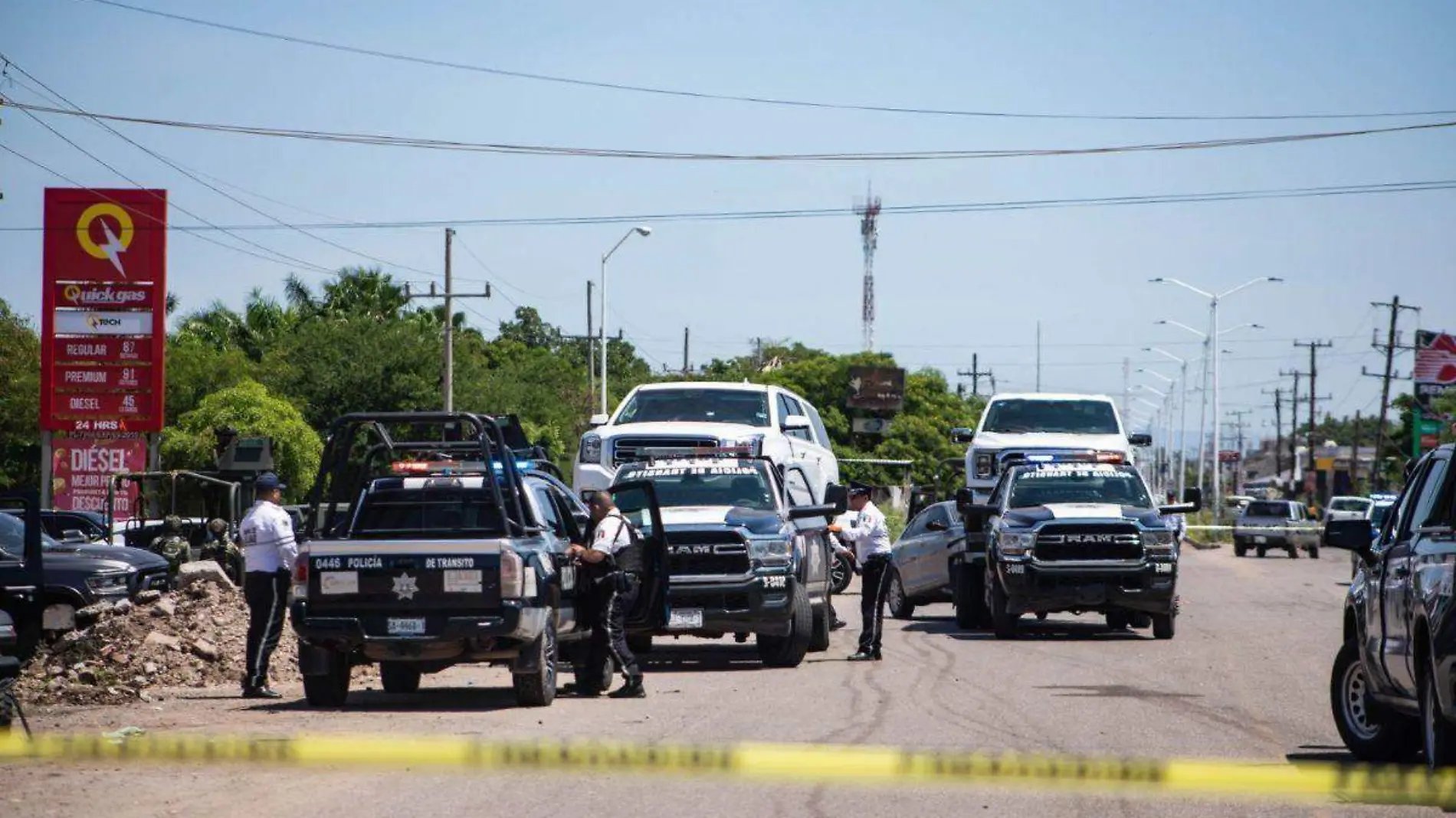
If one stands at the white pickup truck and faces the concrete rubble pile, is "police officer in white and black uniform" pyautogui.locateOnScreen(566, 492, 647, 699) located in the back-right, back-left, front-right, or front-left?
front-left

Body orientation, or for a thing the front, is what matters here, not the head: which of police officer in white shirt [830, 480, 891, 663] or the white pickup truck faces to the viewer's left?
the police officer in white shirt

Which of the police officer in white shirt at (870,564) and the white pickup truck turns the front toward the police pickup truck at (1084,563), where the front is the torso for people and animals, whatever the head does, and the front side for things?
the white pickup truck

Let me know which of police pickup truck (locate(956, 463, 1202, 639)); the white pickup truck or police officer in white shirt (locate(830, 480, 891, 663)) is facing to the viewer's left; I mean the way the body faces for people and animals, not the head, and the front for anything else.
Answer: the police officer in white shirt

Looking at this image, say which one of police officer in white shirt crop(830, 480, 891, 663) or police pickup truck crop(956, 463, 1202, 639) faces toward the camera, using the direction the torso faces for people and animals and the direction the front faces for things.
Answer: the police pickup truck

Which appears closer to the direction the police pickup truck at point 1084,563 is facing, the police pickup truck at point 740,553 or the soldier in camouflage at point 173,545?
the police pickup truck

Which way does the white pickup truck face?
toward the camera

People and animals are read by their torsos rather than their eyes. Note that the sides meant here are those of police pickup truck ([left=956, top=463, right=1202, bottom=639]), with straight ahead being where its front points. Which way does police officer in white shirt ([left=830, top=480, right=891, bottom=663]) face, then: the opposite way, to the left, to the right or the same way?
to the right

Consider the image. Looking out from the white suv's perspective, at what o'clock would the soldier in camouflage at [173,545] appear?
The soldier in camouflage is roughly at 2 o'clock from the white suv.

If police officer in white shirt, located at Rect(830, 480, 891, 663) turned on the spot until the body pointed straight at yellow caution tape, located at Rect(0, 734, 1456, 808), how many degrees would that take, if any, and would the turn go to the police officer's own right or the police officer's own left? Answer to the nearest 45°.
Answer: approximately 90° to the police officer's own left

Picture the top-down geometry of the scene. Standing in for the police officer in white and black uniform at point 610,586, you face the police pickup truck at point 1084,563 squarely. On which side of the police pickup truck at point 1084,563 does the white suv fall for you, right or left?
left

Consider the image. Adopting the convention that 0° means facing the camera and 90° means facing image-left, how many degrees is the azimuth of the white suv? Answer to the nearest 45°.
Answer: approximately 45°

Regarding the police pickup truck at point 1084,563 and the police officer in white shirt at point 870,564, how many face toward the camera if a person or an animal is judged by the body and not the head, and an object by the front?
1

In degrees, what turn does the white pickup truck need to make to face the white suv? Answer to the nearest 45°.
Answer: approximately 45° to its right

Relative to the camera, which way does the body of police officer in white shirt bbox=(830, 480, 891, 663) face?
to the viewer's left

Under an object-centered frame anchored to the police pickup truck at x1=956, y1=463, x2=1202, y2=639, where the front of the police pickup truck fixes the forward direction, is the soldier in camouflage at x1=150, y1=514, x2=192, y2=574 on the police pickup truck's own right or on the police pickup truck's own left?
on the police pickup truck's own right

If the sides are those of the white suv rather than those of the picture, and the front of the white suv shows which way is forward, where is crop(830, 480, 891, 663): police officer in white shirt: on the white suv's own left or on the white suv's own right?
on the white suv's own left

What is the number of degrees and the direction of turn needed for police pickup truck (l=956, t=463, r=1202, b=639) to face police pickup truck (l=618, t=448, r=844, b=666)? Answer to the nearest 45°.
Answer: approximately 45° to its right

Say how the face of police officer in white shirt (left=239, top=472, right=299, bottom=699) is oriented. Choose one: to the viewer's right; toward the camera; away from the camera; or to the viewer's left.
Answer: to the viewer's right

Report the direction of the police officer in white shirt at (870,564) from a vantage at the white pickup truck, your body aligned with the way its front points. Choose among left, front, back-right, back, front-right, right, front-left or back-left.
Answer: front

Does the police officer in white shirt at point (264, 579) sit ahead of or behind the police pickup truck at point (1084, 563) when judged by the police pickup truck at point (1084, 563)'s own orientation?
ahead
